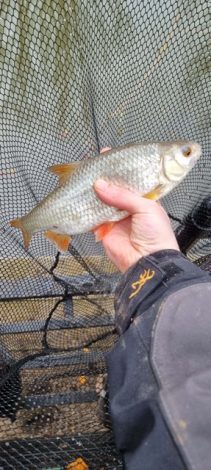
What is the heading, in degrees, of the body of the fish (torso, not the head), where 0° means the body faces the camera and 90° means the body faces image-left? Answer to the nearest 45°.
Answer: approximately 270°
